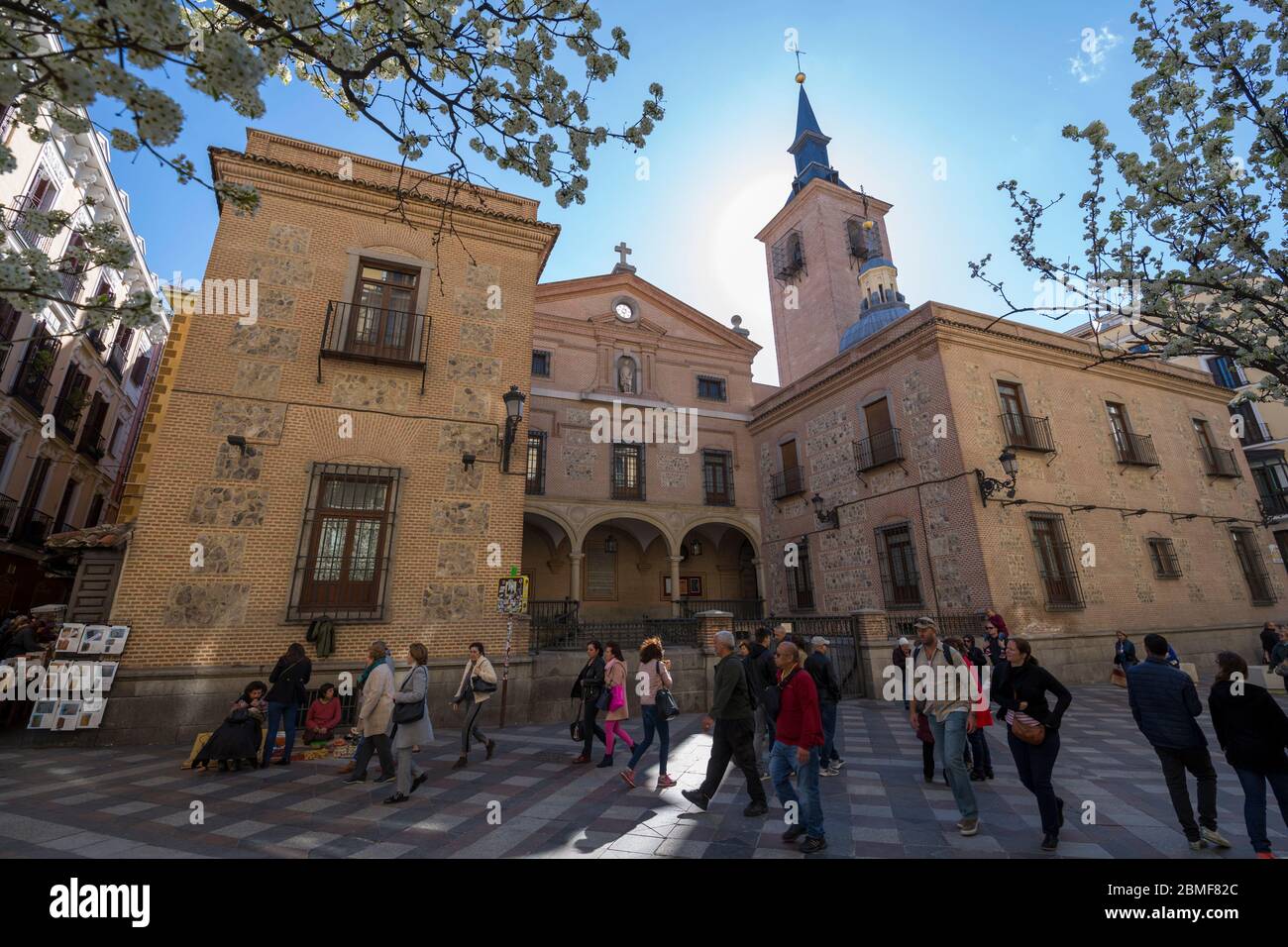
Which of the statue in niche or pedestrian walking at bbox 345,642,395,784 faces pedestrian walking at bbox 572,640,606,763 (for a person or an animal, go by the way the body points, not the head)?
the statue in niche

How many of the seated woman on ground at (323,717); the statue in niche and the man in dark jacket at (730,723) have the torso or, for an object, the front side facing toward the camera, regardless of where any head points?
2

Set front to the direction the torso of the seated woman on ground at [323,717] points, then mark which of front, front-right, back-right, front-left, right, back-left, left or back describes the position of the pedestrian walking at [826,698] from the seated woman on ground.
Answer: front-left

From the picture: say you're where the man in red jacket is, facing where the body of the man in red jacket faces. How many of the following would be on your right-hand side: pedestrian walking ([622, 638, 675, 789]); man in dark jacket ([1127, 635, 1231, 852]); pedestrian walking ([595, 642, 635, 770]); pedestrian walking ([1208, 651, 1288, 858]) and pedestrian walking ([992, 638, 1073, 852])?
2

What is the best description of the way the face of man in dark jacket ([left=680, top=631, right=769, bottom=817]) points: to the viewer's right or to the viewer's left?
to the viewer's left

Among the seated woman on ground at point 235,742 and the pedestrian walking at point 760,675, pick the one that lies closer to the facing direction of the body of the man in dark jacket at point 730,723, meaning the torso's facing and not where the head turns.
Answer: the seated woman on ground

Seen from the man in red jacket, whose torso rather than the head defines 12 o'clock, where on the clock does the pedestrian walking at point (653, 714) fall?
The pedestrian walking is roughly at 3 o'clock from the man in red jacket.

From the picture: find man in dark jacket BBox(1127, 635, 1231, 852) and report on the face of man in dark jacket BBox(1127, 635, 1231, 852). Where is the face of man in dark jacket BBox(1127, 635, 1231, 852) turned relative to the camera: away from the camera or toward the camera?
away from the camera

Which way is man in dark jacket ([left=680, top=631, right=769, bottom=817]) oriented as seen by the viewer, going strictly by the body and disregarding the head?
to the viewer's left

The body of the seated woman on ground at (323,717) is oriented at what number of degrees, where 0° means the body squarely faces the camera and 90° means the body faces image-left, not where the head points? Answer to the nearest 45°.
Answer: approximately 0°

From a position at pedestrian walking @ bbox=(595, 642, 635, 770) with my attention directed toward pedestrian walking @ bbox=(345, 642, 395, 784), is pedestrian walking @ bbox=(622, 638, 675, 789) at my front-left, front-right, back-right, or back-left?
back-left

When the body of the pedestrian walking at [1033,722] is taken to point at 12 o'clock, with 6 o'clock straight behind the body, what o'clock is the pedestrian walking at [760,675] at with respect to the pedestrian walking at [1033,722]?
the pedestrian walking at [760,675] is roughly at 2 o'clock from the pedestrian walking at [1033,722].

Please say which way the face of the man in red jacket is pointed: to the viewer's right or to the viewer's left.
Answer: to the viewer's left

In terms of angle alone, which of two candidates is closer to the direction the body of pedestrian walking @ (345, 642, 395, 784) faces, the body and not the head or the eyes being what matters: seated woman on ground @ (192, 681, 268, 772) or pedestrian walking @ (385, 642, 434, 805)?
the seated woman on ground

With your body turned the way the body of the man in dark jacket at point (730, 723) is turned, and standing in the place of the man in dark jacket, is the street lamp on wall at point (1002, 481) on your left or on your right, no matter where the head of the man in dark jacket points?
on your right
